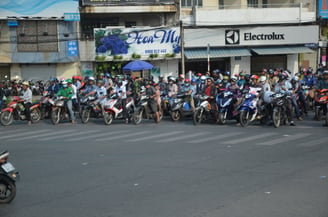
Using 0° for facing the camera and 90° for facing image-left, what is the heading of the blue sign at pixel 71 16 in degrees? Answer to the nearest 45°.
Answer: approximately 0°

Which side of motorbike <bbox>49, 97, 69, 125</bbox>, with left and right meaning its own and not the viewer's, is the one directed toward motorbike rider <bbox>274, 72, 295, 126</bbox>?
left

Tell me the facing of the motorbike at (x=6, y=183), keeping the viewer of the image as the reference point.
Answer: facing away from the viewer and to the left of the viewer

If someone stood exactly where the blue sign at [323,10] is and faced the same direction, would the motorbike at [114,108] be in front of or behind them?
in front

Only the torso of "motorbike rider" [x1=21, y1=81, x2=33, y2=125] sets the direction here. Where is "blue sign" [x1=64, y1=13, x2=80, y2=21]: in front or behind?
behind

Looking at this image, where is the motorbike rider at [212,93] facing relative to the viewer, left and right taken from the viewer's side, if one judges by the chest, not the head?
facing the viewer and to the left of the viewer

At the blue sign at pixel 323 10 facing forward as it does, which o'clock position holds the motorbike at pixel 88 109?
The motorbike is roughly at 1 o'clock from the blue sign.

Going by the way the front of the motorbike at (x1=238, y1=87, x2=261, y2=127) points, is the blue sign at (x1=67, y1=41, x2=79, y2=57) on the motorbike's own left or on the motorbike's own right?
on the motorbike's own right

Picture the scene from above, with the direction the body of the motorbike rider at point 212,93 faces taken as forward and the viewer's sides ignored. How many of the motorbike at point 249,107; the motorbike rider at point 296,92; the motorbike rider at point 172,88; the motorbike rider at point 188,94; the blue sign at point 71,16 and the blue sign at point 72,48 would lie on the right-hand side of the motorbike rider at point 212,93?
4

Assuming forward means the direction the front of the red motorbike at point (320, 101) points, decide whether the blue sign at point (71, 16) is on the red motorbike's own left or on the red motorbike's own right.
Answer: on the red motorbike's own right

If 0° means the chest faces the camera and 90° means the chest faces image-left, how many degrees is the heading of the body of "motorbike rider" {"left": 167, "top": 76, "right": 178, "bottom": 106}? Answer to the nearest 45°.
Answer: approximately 45°
